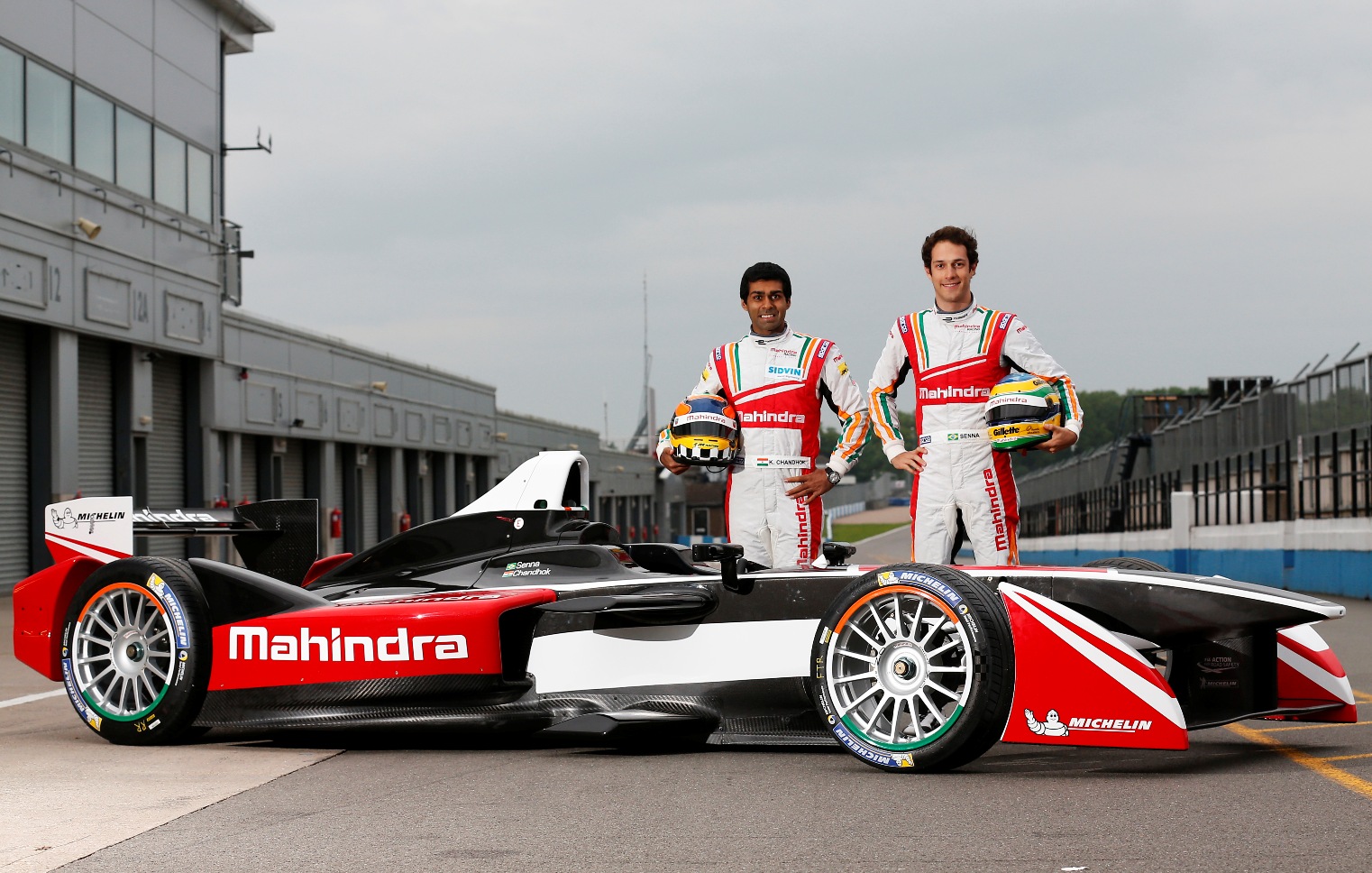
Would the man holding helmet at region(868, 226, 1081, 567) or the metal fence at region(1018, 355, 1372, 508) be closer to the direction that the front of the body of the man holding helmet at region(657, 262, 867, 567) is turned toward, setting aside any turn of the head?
the man holding helmet

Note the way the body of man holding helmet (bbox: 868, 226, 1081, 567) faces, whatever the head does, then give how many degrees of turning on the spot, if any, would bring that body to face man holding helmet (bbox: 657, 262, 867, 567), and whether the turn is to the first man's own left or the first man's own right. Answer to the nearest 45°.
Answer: approximately 135° to the first man's own right

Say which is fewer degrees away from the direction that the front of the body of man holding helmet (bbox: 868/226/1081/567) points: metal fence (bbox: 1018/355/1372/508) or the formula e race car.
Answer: the formula e race car

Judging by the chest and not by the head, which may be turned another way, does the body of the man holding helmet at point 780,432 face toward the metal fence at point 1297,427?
no

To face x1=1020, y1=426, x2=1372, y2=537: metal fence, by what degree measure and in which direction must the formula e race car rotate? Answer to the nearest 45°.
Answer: approximately 90° to its left

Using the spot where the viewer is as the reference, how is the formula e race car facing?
facing the viewer and to the right of the viewer

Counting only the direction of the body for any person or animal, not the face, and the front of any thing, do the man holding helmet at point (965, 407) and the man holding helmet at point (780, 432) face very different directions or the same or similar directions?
same or similar directions

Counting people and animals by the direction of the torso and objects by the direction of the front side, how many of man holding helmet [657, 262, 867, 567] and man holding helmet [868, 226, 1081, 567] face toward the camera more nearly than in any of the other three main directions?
2

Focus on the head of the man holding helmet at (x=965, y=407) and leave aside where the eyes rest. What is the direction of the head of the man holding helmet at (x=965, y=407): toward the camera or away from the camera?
toward the camera

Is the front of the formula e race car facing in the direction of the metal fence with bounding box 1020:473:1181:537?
no

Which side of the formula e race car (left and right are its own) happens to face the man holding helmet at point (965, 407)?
left

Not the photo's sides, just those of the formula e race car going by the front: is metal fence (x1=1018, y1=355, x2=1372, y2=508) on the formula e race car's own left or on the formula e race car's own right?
on the formula e race car's own left

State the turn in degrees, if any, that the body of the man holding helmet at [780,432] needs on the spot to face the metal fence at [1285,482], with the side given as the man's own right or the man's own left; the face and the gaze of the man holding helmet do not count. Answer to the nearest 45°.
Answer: approximately 135° to the man's own left

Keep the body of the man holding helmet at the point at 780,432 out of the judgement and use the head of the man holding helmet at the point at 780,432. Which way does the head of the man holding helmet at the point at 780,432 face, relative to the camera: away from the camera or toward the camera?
toward the camera

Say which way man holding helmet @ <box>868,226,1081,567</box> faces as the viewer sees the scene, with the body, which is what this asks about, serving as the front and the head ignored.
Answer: toward the camera

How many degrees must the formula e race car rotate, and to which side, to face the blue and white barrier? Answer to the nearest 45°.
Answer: approximately 90° to its left
